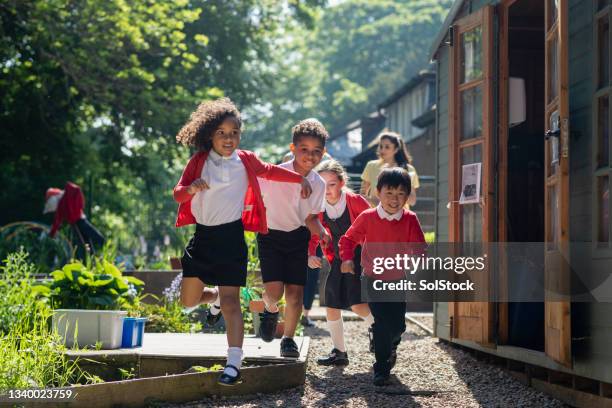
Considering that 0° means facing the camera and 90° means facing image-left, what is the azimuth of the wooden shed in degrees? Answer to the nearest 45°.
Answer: approximately 45°

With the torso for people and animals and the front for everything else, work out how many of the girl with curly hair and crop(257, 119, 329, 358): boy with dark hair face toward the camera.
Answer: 2

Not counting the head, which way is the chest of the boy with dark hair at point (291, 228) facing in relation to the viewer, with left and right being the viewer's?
facing the viewer

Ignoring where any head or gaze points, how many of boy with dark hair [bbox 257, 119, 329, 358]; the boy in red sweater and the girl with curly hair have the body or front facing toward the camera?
3

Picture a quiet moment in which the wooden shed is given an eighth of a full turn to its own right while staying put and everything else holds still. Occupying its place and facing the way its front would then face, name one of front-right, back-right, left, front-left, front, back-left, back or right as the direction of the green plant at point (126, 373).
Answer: front-left

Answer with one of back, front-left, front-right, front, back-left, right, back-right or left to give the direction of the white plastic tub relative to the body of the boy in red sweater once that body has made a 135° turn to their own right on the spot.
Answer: front-left

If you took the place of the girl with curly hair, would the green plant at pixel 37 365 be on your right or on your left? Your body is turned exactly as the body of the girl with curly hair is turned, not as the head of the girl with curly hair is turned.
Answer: on your right

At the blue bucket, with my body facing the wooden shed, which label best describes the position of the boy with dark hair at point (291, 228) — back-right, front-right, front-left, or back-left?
front-right

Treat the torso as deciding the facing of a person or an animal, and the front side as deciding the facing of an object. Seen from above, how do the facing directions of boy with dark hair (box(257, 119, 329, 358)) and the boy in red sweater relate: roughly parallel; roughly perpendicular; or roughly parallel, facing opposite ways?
roughly parallel

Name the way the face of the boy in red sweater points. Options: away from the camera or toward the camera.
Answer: toward the camera

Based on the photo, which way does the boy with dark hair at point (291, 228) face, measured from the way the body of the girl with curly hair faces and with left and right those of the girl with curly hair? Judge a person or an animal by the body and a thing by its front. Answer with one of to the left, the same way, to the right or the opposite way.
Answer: the same way

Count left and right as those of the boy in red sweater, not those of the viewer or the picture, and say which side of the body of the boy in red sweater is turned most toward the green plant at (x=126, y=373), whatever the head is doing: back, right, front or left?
right

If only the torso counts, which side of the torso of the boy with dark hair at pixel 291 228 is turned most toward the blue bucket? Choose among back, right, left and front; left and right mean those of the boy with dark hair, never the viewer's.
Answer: right

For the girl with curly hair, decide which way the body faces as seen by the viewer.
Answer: toward the camera

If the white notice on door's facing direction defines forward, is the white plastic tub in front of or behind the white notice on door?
in front

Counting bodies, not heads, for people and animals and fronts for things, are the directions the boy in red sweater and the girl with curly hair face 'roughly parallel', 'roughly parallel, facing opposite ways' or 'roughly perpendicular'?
roughly parallel
